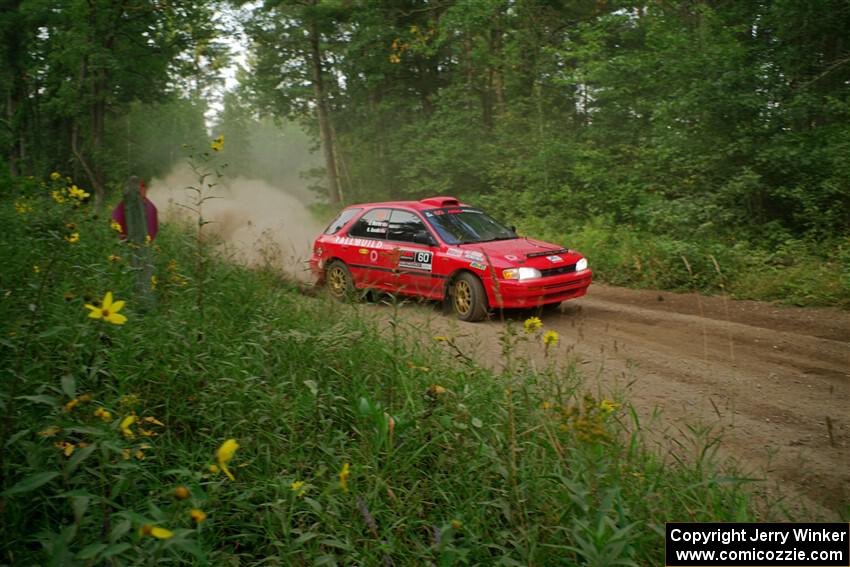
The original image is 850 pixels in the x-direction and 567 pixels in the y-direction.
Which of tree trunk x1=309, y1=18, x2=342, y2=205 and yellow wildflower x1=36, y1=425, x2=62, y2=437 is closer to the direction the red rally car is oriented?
the yellow wildflower

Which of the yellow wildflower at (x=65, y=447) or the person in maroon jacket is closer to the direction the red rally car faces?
the yellow wildflower

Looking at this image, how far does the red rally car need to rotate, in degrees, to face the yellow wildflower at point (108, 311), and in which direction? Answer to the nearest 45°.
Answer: approximately 45° to its right

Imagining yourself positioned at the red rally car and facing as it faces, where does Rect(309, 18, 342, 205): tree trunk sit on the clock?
The tree trunk is roughly at 7 o'clock from the red rally car.

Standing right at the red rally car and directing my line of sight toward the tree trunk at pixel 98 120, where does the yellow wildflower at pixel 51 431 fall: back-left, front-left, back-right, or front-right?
back-left

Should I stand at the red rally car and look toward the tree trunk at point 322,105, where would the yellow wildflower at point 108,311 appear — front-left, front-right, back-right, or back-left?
back-left

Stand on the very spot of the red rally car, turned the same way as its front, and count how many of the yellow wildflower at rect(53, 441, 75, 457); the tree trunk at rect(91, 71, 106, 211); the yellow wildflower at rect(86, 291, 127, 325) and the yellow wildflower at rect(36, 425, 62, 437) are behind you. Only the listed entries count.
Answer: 1

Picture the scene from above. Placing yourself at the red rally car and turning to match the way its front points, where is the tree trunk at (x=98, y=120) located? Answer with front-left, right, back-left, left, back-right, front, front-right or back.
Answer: back

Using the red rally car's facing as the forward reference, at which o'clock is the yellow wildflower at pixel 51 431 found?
The yellow wildflower is roughly at 2 o'clock from the red rally car.

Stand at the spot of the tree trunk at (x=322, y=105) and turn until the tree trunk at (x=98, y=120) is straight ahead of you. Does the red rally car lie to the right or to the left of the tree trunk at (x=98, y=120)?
left

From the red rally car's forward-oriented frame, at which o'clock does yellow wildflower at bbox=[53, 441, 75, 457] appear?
The yellow wildflower is roughly at 2 o'clock from the red rally car.
